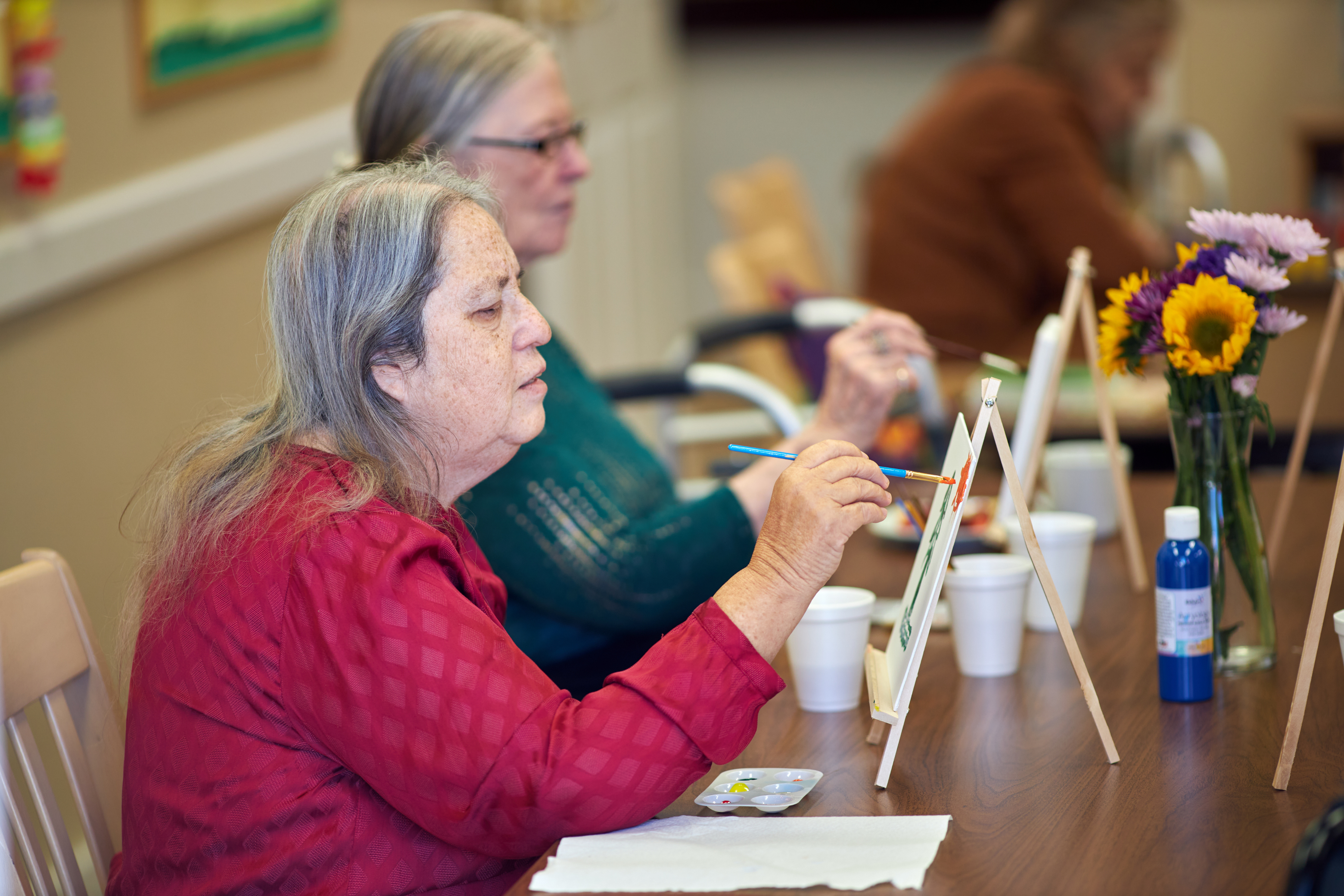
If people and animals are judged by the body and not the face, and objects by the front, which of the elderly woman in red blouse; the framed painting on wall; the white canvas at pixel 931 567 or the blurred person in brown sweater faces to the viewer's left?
the white canvas

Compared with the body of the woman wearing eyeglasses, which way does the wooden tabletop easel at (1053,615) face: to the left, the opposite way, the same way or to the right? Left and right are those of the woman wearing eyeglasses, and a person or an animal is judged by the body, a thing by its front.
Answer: the opposite way

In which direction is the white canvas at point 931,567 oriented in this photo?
to the viewer's left

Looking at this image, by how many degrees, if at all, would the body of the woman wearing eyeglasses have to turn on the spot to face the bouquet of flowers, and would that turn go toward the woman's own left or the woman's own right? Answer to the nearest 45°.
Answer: approximately 45° to the woman's own right

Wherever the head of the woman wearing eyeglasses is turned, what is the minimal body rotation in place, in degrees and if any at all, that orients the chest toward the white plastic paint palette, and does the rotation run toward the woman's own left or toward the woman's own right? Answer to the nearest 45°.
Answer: approximately 90° to the woman's own right

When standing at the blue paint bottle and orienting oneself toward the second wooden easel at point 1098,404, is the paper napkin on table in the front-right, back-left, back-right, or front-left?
back-left

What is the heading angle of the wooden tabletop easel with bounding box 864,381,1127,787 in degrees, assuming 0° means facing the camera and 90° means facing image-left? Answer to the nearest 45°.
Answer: approximately 90°

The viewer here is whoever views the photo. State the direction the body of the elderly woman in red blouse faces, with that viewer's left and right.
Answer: facing to the right of the viewer

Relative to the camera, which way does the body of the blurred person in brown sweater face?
to the viewer's right

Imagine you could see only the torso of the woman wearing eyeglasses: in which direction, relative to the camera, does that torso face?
to the viewer's right

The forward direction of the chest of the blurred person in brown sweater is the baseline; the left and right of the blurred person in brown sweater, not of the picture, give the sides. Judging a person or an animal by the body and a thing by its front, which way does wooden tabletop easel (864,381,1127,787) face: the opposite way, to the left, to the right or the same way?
the opposite way
